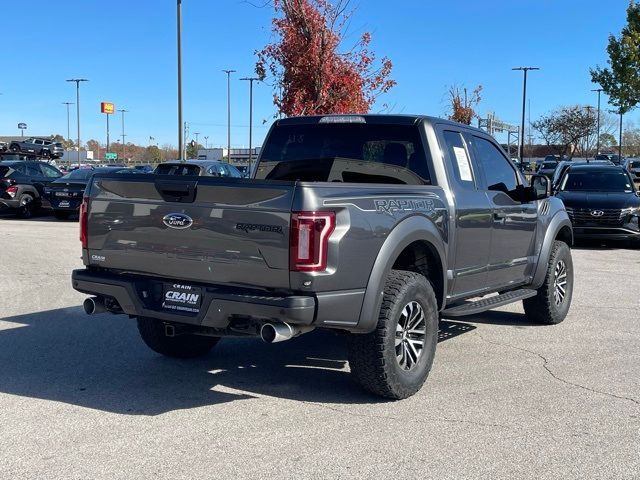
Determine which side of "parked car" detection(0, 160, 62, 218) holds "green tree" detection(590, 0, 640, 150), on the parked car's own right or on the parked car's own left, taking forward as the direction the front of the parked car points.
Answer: on the parked car's own right

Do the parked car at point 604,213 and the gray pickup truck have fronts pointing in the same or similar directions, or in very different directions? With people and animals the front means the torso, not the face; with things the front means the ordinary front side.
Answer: very different directions

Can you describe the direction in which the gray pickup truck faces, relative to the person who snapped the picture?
facing away from the viewer and to the right of the viewer

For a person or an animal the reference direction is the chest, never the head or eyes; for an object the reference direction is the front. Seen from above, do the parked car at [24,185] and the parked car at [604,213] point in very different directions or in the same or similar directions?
very different directions

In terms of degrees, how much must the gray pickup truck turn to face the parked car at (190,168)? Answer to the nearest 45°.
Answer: approximately 45° to its left

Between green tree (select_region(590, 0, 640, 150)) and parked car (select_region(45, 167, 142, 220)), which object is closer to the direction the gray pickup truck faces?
the green tree

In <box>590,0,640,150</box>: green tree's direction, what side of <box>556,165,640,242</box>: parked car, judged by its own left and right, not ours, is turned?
back

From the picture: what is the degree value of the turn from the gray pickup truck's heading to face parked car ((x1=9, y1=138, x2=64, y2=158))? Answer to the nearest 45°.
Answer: approximately 90° to its left

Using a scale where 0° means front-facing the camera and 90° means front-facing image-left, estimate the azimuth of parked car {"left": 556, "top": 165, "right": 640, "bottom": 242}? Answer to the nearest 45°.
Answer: approximately 0°

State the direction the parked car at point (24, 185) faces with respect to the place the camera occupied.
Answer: facing away from the viewer and to the right of the viewer

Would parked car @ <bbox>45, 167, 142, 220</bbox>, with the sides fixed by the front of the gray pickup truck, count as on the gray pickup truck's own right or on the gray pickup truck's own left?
on the gray pickup truck's own left

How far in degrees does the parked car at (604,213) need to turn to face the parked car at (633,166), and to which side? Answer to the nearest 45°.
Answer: approximately 180°

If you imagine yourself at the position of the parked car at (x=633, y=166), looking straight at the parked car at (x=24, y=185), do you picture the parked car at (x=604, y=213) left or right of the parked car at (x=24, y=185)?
left
